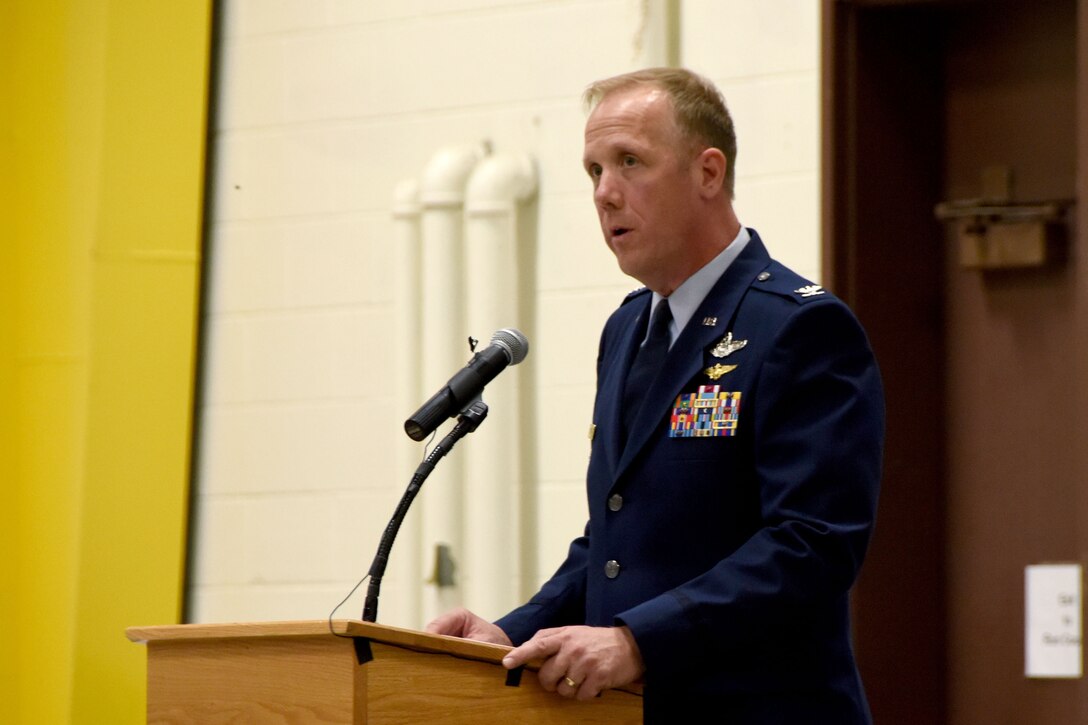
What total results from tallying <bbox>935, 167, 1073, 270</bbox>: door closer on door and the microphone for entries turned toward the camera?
1

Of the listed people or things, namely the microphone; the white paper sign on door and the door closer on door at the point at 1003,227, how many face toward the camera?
2

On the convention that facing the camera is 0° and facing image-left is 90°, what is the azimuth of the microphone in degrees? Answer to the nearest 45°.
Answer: approximately 225°

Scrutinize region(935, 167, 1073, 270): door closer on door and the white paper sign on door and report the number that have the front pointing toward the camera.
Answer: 2

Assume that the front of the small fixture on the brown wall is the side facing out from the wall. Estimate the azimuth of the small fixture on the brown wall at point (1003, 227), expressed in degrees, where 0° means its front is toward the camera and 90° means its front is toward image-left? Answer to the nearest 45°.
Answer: approximately 0°

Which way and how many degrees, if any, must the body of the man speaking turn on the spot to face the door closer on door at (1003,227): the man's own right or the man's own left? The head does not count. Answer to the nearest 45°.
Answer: approximately 180°
